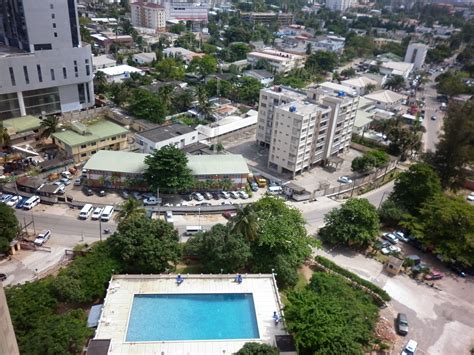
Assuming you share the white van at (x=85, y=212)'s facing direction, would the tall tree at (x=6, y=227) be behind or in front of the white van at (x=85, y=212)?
in front

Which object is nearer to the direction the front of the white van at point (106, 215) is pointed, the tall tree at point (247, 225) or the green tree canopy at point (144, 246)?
the green tree canopy

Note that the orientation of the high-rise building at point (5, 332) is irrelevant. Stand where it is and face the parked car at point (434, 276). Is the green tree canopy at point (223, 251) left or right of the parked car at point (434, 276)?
left

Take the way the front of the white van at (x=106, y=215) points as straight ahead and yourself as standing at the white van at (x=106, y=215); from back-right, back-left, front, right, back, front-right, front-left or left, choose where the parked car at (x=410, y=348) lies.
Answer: left

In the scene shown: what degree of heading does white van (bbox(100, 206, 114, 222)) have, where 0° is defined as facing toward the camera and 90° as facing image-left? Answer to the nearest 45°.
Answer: approximately 45°

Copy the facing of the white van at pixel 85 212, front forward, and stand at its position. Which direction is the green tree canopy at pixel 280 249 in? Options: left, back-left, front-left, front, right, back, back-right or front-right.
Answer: left

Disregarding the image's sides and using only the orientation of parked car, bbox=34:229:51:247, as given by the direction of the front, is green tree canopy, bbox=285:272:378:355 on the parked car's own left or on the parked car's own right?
on the parked car's own left

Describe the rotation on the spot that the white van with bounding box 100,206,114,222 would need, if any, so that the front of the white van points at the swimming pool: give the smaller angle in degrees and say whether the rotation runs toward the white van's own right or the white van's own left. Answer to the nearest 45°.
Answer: approximately 45° to the white van's own left

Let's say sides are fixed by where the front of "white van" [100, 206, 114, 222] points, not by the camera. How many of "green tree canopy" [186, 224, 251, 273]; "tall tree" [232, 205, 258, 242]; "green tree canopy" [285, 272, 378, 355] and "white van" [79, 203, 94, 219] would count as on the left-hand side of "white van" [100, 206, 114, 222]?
3

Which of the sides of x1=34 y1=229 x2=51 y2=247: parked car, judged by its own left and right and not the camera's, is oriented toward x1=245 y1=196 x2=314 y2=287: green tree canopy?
left

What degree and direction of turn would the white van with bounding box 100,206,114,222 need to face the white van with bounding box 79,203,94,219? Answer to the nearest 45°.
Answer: approximately 90° to its right
